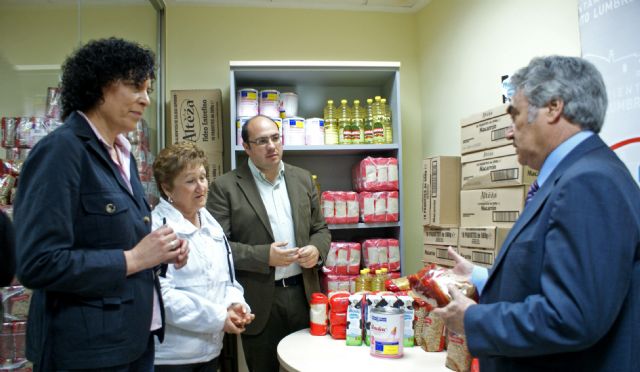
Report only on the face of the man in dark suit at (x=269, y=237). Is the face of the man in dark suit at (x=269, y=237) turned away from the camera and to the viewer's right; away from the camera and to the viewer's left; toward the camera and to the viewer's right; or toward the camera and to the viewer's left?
toward the camera and to the viewer's right

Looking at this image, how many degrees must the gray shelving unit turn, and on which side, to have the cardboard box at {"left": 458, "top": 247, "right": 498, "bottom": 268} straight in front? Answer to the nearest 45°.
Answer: approximately 45° to its left

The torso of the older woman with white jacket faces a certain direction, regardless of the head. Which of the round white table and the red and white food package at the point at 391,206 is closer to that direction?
the round white table

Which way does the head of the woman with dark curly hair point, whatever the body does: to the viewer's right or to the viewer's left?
to the viewer's right

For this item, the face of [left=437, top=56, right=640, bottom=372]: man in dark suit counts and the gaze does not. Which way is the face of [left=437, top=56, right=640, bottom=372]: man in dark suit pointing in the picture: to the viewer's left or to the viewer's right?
to the viewer's left
